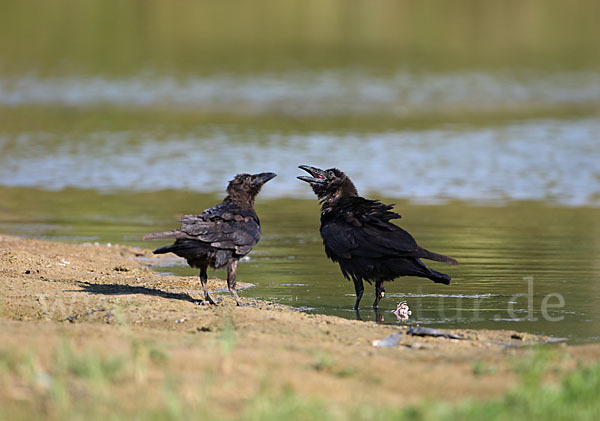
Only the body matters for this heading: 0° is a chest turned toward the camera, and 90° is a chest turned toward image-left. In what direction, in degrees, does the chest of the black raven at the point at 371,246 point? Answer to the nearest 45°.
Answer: approximately 90°

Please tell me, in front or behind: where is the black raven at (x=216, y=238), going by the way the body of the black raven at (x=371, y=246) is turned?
in front

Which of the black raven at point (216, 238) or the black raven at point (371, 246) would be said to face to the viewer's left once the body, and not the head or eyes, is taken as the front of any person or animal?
the black raven at point (371, 246)

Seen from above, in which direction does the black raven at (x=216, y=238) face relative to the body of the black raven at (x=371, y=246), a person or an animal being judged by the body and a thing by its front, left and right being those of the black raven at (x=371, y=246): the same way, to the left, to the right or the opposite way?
the opposite way

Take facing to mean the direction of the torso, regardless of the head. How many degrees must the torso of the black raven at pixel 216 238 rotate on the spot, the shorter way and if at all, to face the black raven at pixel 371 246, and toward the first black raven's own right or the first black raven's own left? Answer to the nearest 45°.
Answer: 0° — it already faces it

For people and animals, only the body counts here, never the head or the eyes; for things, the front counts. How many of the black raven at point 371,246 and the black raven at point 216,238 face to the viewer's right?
1

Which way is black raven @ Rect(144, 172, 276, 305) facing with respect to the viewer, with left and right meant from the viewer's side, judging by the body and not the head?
facing to the right of the viewer
